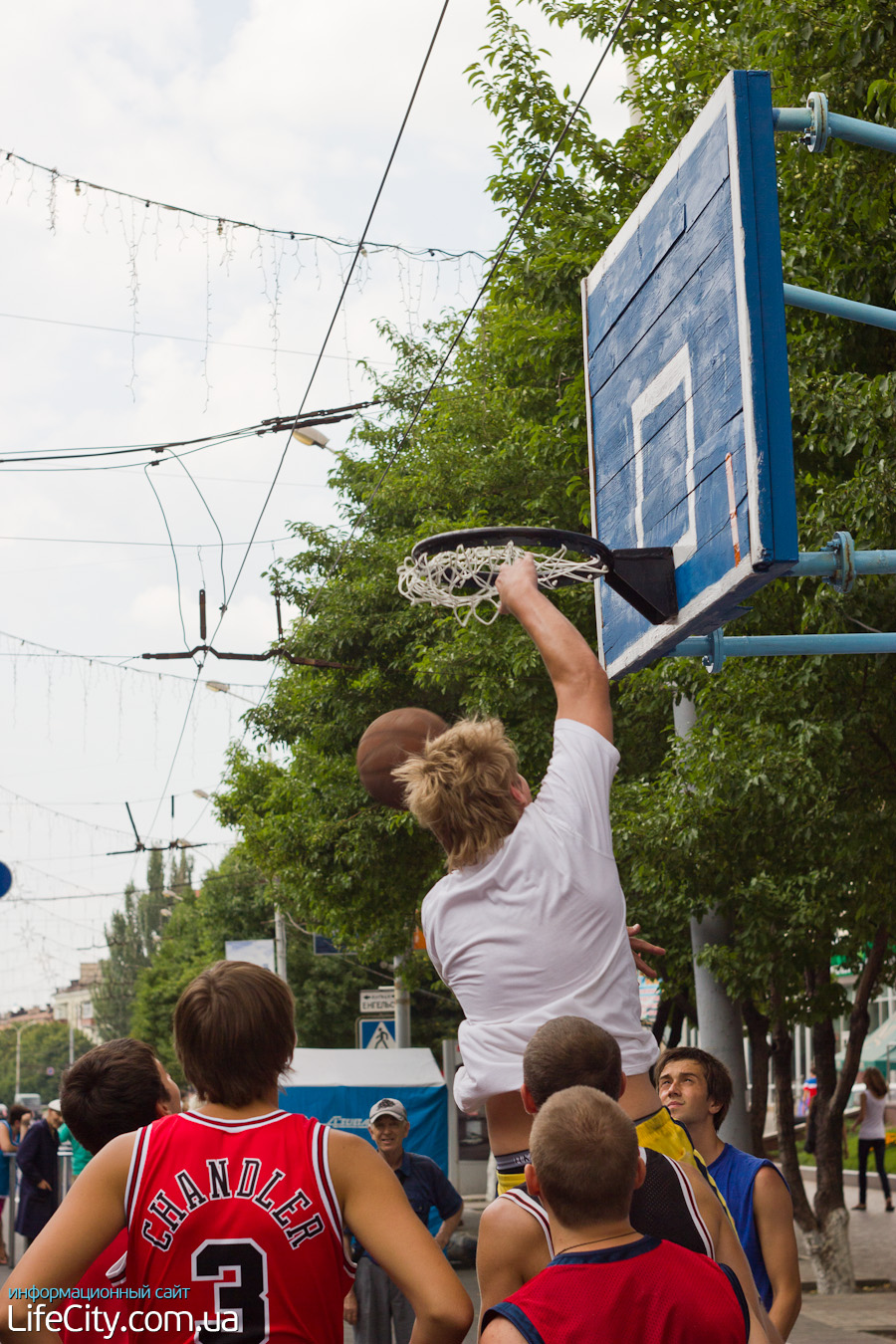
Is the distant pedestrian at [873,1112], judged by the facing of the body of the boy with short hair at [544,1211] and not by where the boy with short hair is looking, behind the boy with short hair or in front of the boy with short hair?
in front

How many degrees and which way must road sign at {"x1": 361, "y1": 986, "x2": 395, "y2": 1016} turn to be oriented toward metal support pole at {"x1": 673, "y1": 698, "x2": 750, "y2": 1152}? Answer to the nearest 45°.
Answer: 0° — it already faces it

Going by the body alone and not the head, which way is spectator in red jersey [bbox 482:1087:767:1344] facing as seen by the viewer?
away from the camera

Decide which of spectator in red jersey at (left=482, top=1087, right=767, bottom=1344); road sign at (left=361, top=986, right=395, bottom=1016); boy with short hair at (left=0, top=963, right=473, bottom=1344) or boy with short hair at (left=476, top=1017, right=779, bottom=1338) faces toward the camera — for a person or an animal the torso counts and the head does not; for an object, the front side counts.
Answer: the road sign

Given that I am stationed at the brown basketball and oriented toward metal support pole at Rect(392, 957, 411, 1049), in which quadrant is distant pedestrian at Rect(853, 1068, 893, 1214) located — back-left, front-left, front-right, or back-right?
front-right

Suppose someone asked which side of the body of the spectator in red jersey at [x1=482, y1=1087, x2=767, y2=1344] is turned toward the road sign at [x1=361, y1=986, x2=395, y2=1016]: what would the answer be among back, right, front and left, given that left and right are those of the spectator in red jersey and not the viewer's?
front

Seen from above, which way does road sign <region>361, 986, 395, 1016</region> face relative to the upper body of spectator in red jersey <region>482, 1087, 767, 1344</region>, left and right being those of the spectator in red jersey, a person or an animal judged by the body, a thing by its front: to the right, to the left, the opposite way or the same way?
the opposite way

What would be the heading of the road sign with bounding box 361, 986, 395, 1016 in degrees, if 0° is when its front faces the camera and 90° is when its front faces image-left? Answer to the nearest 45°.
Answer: approximately 0°

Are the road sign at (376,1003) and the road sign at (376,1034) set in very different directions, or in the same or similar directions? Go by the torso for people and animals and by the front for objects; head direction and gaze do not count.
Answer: same or similar directions

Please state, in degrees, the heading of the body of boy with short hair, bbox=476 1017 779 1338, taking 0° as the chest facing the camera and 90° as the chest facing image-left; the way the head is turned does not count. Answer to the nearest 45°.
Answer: approximately 180°

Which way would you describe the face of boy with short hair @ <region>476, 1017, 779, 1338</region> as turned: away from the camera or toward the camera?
away from the camera

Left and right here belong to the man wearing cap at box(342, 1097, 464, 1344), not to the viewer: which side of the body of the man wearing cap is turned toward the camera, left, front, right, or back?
front

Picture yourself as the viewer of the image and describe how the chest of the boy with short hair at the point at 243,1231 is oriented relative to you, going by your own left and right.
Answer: facing away from the viewer

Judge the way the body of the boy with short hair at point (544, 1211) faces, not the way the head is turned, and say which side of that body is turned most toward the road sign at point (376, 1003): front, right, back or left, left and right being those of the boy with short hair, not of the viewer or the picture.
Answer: front
